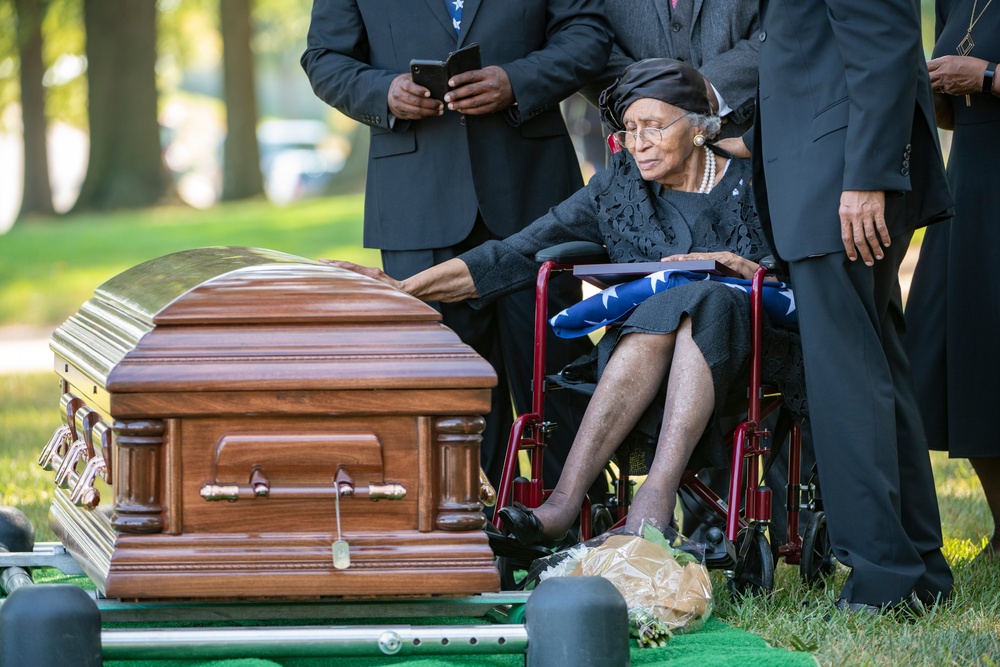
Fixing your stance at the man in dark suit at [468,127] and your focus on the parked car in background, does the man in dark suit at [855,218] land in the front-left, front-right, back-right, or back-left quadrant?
back-right

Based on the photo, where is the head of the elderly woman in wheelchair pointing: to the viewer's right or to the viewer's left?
to the viewer's left

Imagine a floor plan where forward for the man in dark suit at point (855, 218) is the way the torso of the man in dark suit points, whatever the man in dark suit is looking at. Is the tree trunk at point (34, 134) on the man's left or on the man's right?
on the man's right

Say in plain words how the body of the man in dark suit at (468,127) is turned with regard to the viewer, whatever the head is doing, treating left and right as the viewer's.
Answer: facing the viewer

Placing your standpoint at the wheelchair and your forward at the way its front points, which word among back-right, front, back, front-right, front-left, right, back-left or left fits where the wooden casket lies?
front

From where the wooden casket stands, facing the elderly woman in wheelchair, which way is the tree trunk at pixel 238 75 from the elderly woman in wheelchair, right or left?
left

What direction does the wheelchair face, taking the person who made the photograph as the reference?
facing the viewer and to the left of the viewer

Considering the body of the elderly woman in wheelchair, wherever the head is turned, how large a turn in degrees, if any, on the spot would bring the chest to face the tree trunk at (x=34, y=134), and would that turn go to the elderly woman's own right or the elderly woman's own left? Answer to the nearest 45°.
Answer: approximately 90° to the elderly woman's own right

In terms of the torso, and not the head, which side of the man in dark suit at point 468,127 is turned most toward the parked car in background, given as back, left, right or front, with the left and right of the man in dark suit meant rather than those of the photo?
back

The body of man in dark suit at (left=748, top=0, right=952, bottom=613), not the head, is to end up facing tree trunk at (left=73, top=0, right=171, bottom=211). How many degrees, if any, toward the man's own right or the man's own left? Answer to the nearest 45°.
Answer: approximately 90° to the man's own right

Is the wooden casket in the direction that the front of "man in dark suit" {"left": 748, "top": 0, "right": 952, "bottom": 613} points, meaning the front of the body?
yes
